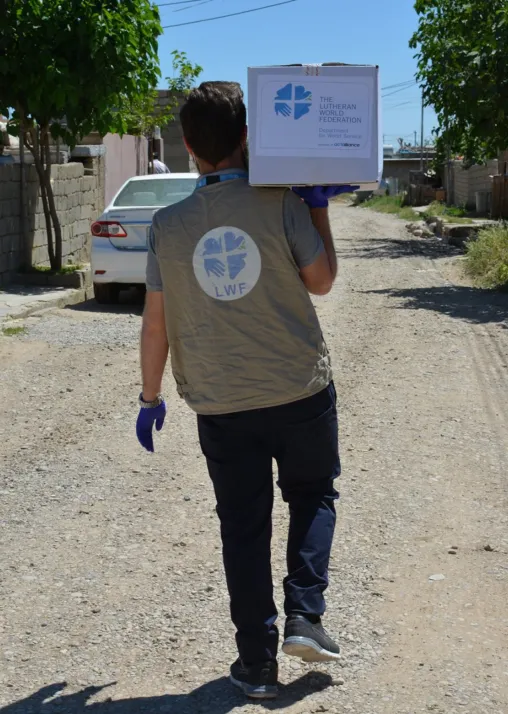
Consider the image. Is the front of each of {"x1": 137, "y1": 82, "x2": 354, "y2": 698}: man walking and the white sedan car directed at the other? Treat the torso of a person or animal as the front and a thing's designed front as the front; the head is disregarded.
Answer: no

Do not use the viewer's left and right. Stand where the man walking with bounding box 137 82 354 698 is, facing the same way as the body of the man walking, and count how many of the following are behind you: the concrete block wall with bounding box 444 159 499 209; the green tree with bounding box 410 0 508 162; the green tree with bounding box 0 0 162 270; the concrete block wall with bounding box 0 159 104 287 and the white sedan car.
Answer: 0

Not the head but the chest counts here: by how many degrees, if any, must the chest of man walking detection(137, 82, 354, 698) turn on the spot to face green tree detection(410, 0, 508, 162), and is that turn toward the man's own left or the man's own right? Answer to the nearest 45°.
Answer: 0° — they already face it

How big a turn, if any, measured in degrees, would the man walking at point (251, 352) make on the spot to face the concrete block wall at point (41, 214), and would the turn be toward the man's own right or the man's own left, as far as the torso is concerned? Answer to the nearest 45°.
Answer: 0° — they already face it

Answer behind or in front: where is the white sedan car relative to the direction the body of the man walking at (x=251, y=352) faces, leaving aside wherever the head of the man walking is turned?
in front

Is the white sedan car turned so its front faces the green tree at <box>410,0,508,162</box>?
no

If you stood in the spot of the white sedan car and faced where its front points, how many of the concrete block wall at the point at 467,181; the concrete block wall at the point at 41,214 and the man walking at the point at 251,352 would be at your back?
1

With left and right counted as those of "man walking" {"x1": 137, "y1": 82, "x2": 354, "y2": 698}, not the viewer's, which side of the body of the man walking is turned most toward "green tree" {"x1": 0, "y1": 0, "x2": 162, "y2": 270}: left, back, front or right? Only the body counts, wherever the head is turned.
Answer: front

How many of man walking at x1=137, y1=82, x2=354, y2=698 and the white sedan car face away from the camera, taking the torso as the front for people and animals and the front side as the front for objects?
2

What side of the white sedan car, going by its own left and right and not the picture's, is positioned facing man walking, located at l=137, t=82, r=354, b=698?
back

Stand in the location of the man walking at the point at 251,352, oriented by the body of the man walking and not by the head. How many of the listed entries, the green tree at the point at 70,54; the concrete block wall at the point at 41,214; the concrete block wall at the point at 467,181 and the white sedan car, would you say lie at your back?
0

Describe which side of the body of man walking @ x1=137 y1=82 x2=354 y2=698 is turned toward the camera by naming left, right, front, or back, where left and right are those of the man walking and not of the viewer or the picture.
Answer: back

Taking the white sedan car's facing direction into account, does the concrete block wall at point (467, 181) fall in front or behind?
in front

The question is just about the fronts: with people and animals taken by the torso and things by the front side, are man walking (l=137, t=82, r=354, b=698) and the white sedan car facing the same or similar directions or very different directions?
same or similar directions

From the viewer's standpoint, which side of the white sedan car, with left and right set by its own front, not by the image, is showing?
back
